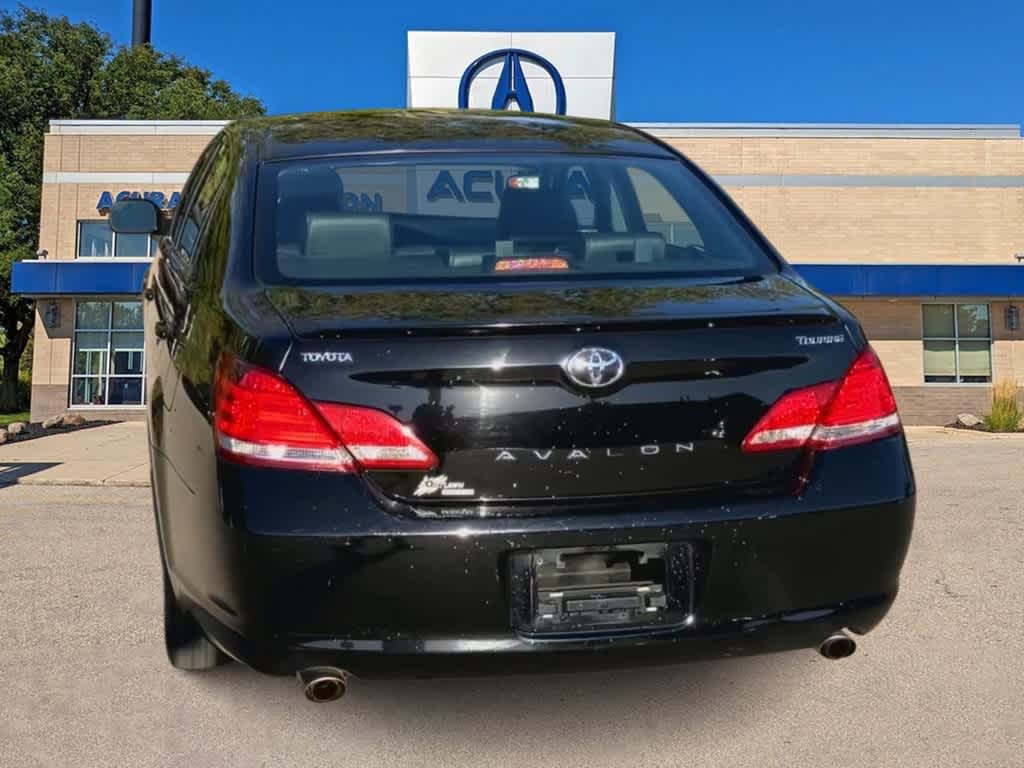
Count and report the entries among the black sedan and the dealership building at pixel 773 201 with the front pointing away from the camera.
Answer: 1

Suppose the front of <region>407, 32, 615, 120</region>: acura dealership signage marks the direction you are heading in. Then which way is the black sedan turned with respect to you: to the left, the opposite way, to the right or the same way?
the opposite way

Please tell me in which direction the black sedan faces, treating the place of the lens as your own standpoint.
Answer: facing away from the viewer

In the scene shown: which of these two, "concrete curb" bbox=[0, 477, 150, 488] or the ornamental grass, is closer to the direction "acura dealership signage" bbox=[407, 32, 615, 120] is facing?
the concrete curb

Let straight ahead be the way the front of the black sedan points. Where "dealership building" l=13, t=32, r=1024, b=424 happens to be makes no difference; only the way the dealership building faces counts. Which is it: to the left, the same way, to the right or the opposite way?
the opposite way

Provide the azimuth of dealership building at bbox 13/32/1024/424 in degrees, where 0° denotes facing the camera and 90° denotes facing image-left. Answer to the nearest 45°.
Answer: approximately 0°

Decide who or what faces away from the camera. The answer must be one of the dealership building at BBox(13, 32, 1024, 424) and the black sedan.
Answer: the black sedan

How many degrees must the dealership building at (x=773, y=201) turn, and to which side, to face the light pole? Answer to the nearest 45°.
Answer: approximately 135° to its right

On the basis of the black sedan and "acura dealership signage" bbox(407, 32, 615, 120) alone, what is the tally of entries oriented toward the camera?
1

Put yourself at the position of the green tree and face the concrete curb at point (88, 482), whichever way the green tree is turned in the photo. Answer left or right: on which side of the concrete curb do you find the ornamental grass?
left

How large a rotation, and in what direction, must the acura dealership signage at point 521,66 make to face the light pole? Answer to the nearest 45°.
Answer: approximately 135° to its right

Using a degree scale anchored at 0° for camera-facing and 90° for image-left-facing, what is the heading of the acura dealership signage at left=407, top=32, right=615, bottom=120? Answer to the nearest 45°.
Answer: approximately 0°
